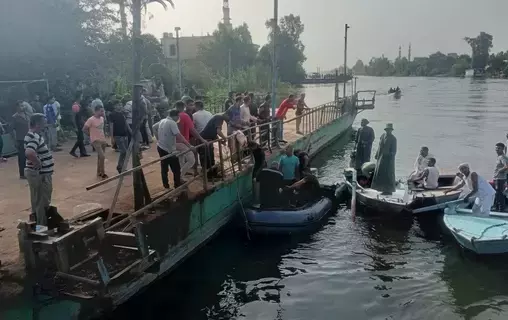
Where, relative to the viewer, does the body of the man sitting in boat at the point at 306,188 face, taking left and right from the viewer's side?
facing to the left of the viewer

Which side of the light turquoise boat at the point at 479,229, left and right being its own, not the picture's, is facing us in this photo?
left

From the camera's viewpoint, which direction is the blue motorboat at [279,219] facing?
to the viewer's right

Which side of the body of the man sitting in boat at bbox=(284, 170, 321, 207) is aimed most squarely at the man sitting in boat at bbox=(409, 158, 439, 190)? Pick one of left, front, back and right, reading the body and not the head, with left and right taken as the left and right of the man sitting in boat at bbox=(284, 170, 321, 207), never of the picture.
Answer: back

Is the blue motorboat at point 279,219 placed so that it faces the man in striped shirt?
no

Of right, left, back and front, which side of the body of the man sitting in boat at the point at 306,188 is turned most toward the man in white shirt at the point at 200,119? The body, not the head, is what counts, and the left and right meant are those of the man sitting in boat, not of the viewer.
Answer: front

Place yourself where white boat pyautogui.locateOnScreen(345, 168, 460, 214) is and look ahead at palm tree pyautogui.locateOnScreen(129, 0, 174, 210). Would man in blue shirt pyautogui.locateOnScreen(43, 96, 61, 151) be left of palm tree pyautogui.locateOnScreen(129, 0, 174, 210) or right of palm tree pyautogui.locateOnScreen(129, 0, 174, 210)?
right

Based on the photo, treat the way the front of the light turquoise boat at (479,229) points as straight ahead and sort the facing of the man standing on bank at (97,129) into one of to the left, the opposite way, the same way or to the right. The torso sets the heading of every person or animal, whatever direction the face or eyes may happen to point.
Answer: the opposite way

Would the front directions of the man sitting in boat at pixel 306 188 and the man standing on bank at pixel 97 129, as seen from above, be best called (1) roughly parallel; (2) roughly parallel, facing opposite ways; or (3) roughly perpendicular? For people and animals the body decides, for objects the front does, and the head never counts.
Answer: roughly parallel, facing opposite ways

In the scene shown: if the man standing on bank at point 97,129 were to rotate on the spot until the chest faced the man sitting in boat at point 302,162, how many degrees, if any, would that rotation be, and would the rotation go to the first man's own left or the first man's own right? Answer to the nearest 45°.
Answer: approximately 45° to the first man's own left
